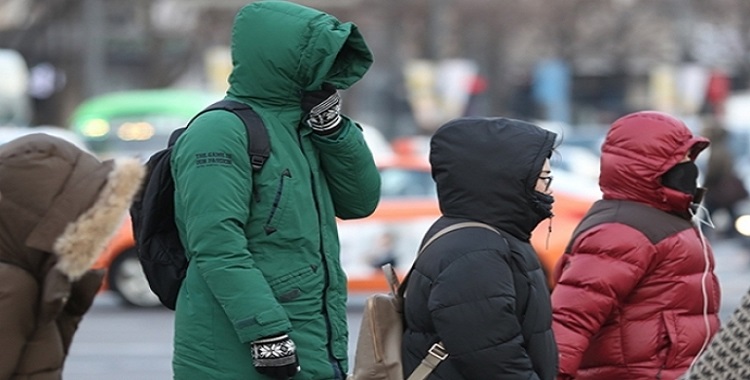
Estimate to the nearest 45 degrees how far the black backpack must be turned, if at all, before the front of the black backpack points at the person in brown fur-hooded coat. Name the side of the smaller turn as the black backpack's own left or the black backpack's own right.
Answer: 0° — it already faces them

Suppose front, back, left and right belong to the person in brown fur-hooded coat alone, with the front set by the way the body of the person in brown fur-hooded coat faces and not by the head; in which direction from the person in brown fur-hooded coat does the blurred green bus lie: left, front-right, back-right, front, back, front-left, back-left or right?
left

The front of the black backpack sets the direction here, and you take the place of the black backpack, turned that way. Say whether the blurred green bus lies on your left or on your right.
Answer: on your right

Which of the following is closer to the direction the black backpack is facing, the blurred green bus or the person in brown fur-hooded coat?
the person in brown fur-hooded coat

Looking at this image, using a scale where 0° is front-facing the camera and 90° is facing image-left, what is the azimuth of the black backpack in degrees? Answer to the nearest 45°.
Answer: approximately 90°

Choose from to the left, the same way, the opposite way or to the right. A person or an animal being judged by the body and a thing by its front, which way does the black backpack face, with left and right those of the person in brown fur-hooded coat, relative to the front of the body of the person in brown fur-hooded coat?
the opposite way

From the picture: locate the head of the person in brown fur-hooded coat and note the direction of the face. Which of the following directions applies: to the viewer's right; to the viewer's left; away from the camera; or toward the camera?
to the viewer's right

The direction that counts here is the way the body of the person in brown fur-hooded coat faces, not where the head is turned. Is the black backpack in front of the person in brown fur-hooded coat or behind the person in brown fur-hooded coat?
in front
